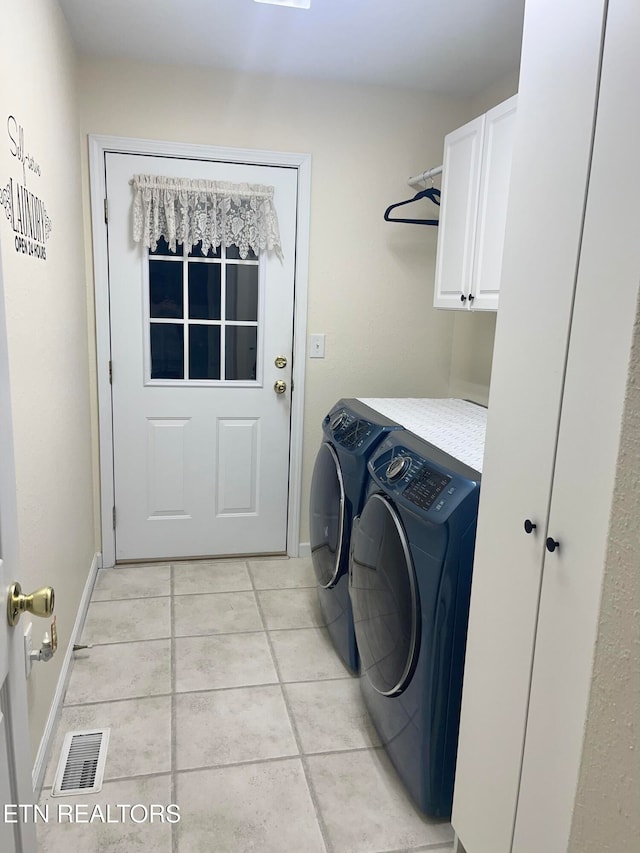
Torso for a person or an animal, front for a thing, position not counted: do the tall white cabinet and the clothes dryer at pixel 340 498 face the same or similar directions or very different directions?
same or similar directions

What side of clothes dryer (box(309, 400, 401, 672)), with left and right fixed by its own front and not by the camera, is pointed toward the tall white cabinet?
left

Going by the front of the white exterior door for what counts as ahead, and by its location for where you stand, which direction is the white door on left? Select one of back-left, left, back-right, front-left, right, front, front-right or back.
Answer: front

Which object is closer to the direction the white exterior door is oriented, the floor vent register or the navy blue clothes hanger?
the floor vent register

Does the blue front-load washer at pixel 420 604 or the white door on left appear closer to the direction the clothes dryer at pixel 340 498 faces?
the white door on left

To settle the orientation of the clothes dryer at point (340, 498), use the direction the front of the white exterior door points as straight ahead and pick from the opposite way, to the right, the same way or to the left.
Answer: to the right

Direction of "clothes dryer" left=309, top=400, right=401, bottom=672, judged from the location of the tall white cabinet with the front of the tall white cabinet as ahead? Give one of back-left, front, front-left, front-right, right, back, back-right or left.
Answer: right

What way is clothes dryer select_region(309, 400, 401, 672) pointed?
to the viewer's left

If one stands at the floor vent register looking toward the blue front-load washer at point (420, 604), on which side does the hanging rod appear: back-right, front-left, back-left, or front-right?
front-left

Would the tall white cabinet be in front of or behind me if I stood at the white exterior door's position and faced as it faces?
in front

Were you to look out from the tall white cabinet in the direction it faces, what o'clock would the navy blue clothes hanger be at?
The navy blue clothes hanger is roughly at 4 o'clock from the tall white cabinet.

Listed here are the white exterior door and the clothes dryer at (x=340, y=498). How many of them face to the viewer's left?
1

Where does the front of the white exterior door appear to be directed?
toward the camera

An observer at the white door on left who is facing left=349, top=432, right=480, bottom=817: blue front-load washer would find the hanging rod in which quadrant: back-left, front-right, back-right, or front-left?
front-left

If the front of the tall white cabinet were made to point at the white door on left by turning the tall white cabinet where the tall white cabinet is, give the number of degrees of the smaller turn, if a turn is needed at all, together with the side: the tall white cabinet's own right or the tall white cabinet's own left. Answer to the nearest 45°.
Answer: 0° — it already faces it

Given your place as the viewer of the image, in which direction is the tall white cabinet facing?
facing the viewer and to the left of the viewer

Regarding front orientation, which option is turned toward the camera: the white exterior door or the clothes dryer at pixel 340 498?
the white exterior door
